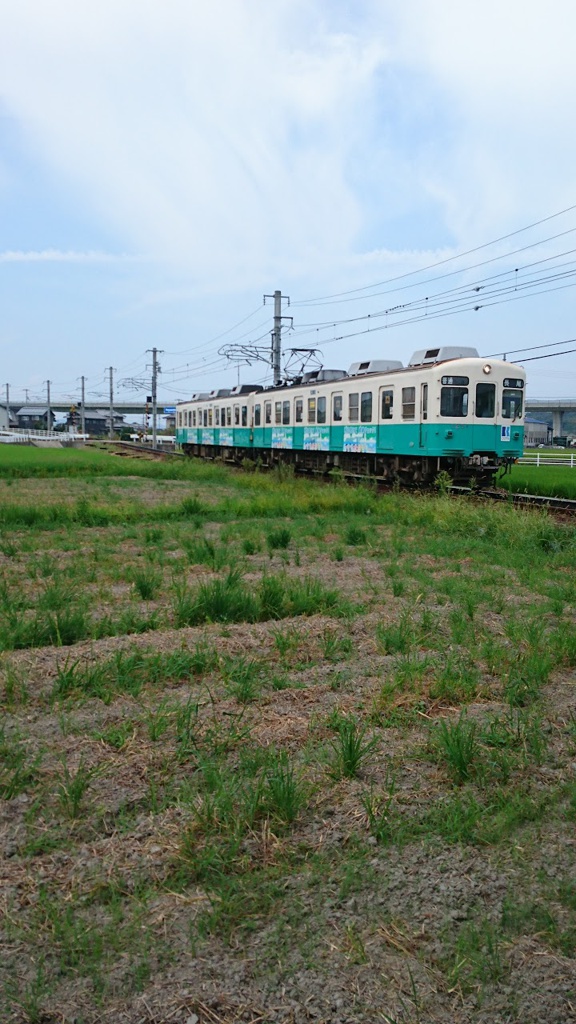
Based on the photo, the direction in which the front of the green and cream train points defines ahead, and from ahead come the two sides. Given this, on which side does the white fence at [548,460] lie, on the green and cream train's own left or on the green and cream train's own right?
on the green and cream train's own left

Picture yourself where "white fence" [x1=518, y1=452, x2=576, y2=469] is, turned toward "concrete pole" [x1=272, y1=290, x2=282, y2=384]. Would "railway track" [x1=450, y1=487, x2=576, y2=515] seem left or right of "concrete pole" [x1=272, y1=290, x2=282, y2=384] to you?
left

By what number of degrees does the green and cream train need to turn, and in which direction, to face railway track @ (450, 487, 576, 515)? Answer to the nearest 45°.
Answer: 0° — it already faces it

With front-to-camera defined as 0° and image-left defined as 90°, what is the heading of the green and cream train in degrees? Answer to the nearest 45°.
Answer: approximately 315°

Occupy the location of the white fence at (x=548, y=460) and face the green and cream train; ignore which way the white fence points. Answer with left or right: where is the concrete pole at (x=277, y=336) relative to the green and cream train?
right

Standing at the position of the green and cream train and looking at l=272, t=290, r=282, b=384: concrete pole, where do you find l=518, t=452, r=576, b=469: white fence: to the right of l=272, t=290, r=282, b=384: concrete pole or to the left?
right

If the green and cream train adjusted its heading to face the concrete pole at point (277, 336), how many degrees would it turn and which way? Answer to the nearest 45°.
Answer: approximately 135° to its left
